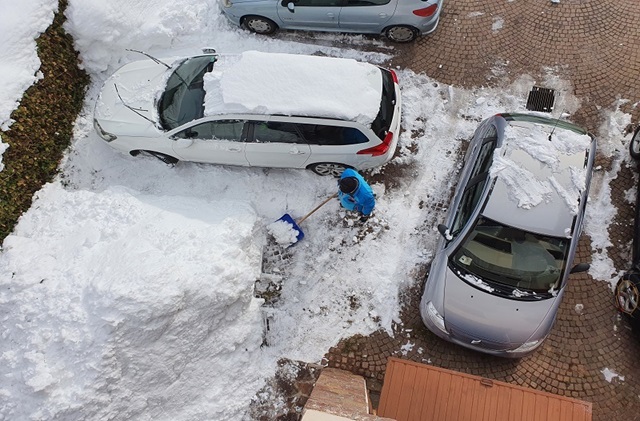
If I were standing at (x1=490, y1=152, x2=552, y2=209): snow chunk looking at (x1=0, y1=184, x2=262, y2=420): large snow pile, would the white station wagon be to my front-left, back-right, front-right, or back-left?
front-right

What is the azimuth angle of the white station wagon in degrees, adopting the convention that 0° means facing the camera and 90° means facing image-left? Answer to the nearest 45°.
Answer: approximately 90°

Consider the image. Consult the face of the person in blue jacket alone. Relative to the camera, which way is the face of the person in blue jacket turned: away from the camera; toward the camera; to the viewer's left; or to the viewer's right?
to the viewer's left

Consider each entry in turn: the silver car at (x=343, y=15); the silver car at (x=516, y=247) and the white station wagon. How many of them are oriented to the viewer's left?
2

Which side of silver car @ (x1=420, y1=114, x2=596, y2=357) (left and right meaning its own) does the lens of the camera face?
front

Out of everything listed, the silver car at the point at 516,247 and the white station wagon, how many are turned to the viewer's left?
1

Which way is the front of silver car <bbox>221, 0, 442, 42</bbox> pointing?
to the viewer's left

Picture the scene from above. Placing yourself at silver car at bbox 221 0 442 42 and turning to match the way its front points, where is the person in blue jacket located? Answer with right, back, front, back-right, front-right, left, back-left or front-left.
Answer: left

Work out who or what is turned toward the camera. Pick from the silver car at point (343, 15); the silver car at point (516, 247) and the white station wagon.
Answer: the silver car at point (516, 247)

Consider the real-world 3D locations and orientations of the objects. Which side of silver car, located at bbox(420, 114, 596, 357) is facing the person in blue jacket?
right

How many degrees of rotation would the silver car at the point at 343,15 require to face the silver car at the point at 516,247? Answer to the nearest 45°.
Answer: approximately 135° to its left

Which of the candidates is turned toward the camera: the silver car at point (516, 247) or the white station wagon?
the silver car
